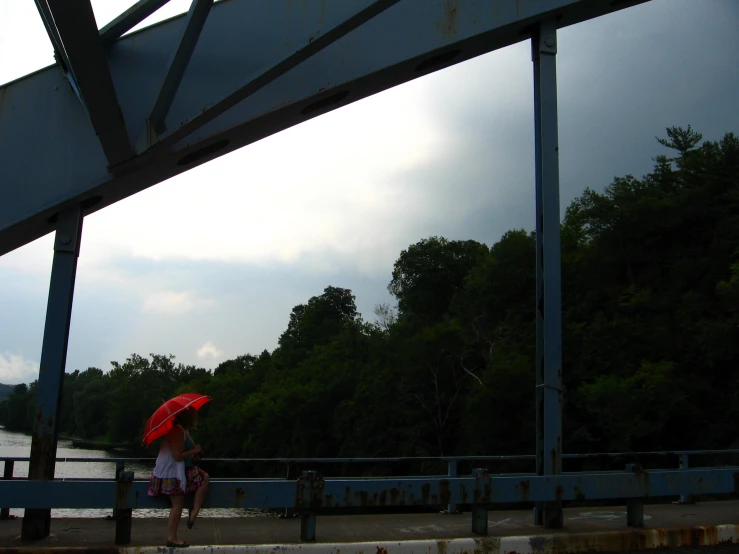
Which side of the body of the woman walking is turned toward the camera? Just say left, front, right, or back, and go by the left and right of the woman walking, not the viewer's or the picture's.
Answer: right
